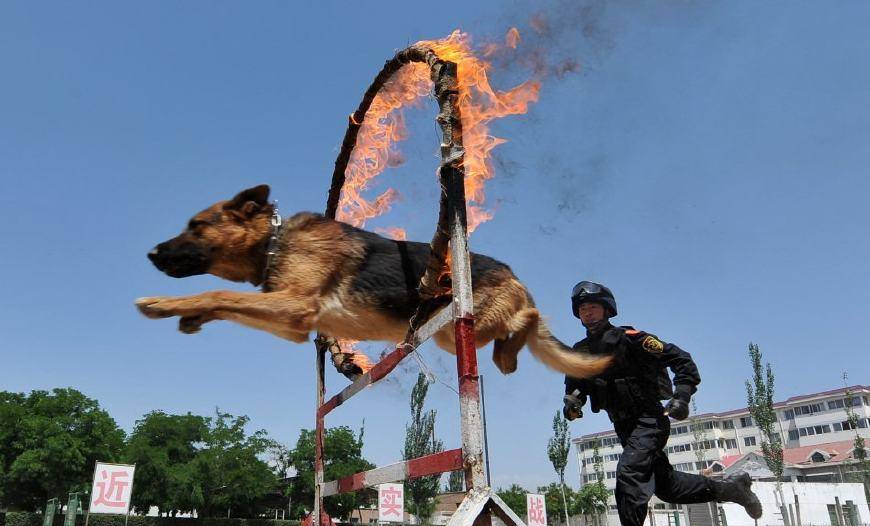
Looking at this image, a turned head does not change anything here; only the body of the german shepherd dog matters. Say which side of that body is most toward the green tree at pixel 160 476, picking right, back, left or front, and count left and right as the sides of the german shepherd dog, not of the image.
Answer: right

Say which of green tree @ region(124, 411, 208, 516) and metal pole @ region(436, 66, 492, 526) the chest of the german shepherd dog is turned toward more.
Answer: the green tree

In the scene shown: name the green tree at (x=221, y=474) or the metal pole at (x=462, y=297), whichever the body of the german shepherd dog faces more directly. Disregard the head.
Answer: the green tree

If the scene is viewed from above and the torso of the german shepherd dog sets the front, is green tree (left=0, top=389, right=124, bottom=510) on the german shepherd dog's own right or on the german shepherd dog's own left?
on the german shepherd dog's own right

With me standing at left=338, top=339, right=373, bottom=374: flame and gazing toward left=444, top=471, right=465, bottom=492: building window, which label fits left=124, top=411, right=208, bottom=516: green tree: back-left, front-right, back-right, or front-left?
front-left

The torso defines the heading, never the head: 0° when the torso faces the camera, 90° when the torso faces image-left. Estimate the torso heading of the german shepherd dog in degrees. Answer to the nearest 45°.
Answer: approximately 90°

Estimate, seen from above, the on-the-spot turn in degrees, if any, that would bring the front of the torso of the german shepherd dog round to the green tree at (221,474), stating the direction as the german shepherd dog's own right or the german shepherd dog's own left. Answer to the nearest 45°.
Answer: approximately 90° to the german shepherd dog's own right

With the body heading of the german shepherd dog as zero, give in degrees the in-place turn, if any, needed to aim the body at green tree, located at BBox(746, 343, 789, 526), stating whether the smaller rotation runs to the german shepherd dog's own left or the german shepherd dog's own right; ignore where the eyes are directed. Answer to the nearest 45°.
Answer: approximately 135° to the german shepherd dog's own right

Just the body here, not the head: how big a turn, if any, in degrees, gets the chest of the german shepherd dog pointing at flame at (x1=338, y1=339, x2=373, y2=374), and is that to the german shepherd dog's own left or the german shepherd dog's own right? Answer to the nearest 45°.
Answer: approximately 90° to the german shepherd dog's own right
